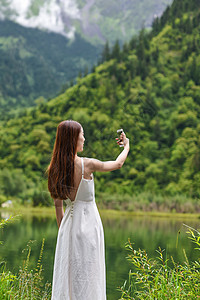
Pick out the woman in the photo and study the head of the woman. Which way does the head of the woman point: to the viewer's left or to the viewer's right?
to the viewer's right

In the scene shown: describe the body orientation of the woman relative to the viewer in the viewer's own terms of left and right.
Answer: facing away from the viewer and to the right of the viewer
